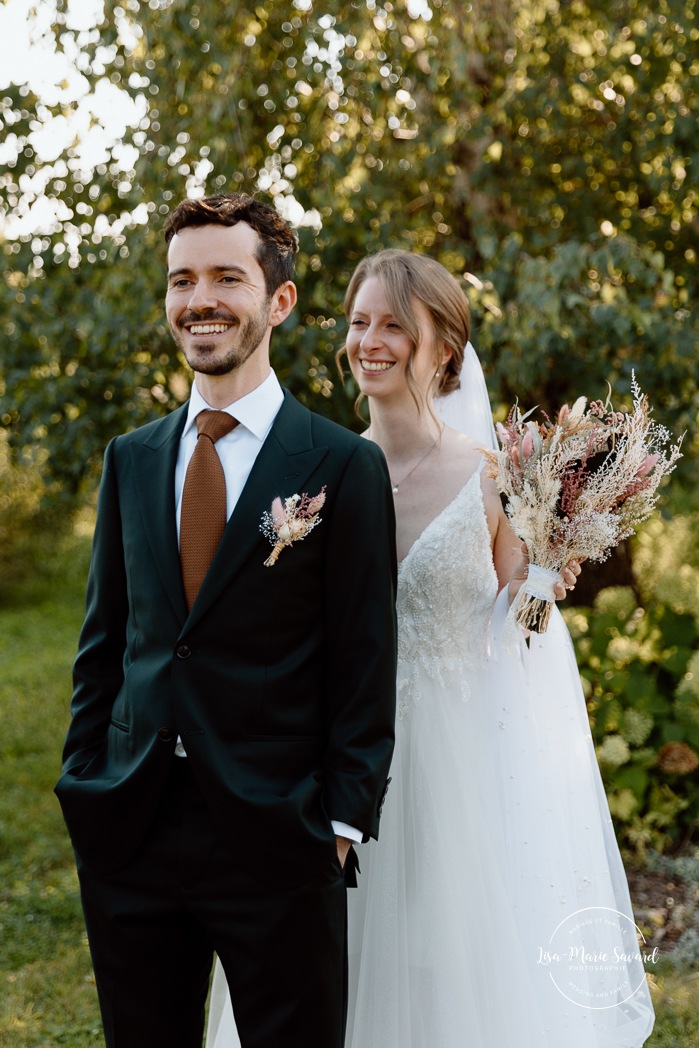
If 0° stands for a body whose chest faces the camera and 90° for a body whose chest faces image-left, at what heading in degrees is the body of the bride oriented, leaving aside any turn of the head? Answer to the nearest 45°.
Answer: approximately 45°

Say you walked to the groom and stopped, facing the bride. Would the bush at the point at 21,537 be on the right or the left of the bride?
left

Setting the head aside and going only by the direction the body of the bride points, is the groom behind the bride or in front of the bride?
in front

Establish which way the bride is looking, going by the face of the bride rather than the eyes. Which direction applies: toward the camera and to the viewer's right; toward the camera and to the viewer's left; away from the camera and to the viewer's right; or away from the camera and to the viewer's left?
toward the camera and to the viewer's left

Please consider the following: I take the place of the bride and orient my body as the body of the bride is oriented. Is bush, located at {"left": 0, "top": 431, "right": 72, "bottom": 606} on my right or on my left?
on my right
